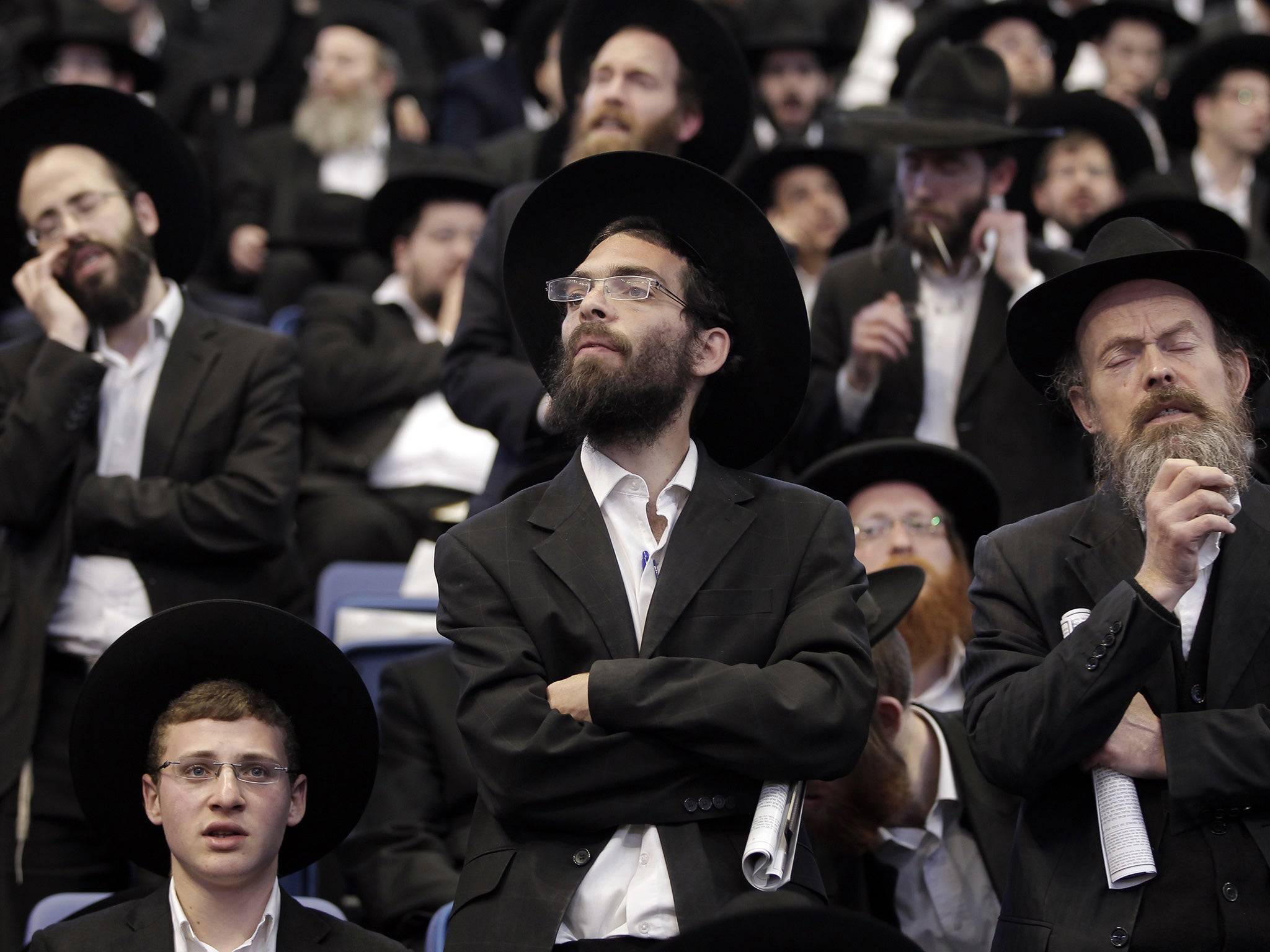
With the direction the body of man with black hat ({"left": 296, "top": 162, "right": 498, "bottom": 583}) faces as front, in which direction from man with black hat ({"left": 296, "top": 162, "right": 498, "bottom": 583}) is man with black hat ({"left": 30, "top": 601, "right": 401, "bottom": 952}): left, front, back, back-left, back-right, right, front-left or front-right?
front-right

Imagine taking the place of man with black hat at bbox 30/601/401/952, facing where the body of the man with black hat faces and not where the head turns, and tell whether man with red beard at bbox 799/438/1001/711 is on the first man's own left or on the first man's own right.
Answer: on the first man's own left

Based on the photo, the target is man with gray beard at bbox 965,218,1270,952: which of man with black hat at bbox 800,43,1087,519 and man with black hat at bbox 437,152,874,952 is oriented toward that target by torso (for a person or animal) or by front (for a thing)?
man with black hat at bbox 800,43,1087,519

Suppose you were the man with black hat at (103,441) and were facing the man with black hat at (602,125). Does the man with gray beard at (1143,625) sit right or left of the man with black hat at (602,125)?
right

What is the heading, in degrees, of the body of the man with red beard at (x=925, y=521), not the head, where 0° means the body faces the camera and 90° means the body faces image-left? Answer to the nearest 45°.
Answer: approximately 45°

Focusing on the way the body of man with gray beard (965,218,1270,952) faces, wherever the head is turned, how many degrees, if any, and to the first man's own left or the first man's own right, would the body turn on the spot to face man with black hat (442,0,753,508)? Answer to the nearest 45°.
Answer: approximately 135° to the first man's own right

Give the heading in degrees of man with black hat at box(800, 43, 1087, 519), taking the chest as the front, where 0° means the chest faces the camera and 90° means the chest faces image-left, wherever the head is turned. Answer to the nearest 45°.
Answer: approximately 0°
